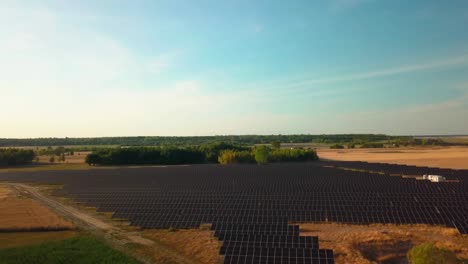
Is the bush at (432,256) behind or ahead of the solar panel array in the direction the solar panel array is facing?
ahead

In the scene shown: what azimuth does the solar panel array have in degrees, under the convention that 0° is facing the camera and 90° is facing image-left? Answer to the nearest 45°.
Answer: approximately 0°
